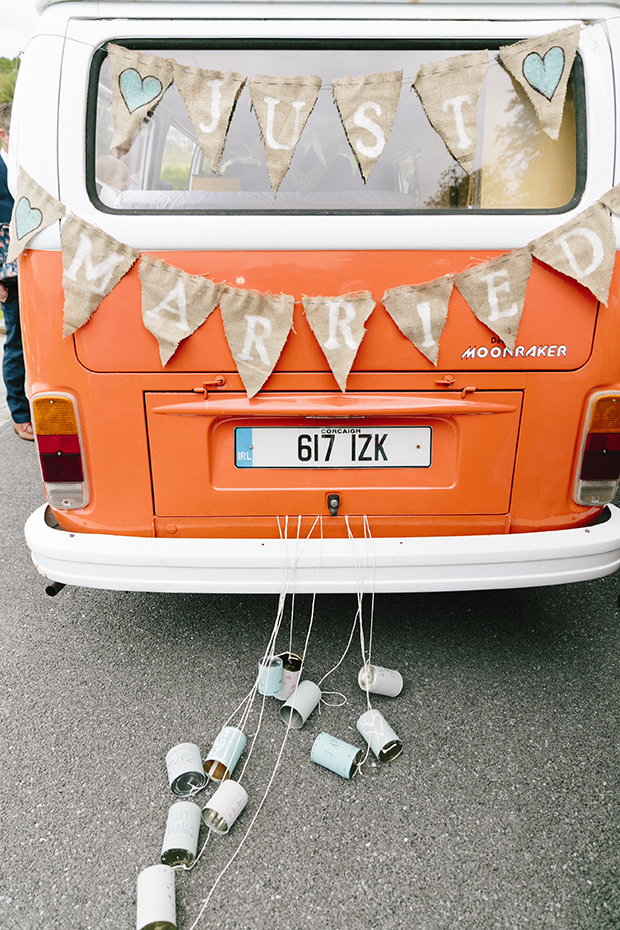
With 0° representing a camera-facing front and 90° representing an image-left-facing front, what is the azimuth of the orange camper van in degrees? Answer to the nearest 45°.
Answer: approximately 180°
